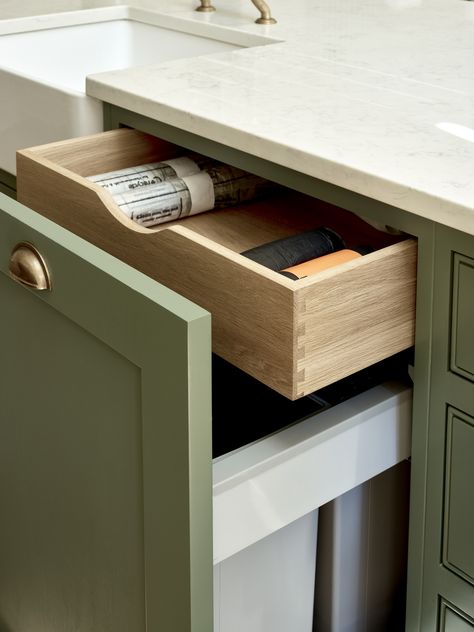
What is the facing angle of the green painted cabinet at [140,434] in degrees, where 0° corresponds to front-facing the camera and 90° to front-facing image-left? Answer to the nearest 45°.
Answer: approximately 45°

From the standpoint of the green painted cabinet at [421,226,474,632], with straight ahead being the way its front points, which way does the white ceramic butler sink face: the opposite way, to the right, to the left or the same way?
the same way

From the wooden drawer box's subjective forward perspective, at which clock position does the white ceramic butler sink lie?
The white ceramic butler sink is roughly at 4 o'clock from the wooden drawer box.

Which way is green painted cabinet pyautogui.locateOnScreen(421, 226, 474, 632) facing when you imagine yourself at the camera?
facing the viewer and to the left of the viewer

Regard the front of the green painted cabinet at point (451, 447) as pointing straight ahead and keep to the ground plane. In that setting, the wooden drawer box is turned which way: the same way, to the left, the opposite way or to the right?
the same way

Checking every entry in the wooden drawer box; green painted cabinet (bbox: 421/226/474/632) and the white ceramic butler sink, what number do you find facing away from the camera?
0
